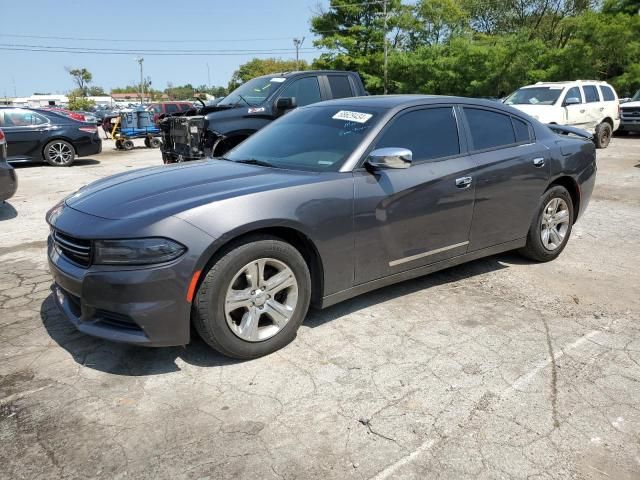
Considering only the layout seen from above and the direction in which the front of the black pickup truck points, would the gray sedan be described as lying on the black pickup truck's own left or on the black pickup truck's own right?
on the black pickup truck's own left

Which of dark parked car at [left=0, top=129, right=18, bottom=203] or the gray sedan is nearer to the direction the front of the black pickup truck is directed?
the dark parked car

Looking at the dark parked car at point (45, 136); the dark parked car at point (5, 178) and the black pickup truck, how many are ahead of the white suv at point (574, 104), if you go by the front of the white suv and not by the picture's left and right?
3

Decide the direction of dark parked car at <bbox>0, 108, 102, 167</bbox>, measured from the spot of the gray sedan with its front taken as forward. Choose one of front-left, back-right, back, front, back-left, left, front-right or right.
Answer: right

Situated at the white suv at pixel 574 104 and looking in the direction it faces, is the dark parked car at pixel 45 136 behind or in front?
in front

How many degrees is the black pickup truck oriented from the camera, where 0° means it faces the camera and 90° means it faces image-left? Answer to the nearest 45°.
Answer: approximately 45°

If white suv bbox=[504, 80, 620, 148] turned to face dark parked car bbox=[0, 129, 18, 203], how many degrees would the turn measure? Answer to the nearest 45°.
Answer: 0° — it already faces it

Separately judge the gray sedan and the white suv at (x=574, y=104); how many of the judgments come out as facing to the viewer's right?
0

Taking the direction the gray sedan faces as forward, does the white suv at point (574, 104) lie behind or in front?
behind

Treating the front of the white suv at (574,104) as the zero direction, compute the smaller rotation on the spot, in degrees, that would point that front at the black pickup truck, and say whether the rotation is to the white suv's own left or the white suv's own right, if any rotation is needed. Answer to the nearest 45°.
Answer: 0° — it already faces it
